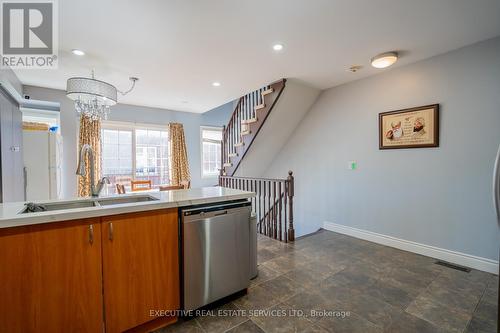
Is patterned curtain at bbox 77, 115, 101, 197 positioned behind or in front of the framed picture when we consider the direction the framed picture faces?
in front

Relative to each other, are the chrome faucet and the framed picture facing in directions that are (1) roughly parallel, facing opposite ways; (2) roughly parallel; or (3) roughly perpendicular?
roughly perpendicular

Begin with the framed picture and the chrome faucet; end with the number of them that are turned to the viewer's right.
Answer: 0

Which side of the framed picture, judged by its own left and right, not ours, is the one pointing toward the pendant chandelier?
front

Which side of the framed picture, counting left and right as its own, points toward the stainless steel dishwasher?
front

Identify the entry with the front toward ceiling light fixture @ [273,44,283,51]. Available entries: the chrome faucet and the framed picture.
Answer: the framed picture

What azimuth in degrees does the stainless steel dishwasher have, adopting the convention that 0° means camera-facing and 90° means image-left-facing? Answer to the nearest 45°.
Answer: approximately 315°

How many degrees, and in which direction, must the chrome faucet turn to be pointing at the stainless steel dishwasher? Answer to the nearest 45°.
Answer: approximately 90° to its left

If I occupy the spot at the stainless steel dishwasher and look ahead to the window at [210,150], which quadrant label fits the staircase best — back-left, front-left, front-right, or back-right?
front-right

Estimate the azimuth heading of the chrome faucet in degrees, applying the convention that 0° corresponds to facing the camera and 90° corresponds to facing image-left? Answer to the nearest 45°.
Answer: approximately 45°

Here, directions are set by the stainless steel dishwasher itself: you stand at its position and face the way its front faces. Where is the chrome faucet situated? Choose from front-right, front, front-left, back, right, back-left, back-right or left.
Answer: back-right

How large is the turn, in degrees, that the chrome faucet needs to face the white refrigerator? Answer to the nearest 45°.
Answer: approximately 135° to its right

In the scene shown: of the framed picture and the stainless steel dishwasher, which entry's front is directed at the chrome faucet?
the framed picture

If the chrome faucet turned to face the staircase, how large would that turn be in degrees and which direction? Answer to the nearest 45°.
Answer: approximately 135° to its left

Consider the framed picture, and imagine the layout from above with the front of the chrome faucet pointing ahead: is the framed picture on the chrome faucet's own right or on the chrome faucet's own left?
on the chrome faucet's own left
